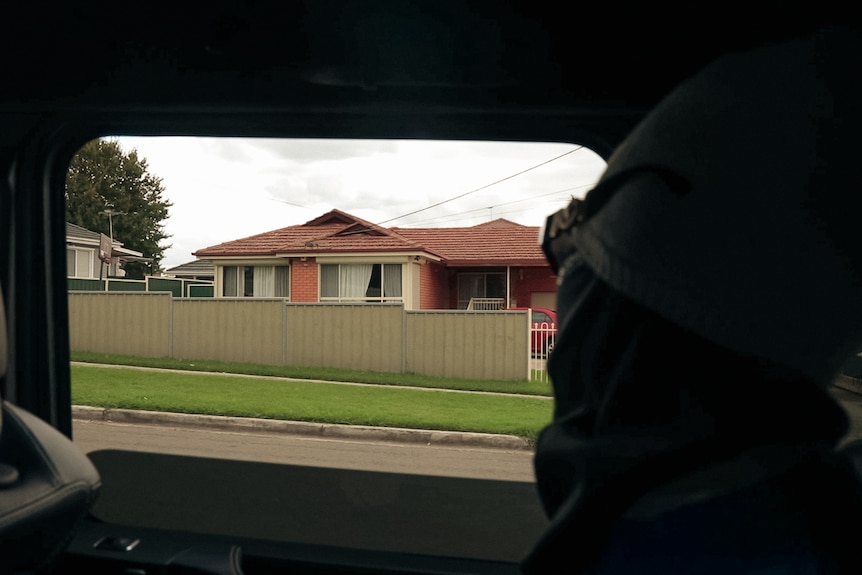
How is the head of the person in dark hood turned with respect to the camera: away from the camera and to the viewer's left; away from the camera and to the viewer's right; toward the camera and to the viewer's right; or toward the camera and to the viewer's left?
away from the camera and to the viewer's left

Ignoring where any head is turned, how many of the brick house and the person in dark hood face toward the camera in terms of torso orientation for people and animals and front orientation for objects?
1

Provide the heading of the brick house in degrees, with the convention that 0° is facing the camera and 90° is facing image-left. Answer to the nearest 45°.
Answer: approximately 0°

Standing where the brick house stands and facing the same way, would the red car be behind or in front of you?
in front

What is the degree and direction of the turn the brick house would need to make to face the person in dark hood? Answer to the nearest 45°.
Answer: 0° — it already faces them
